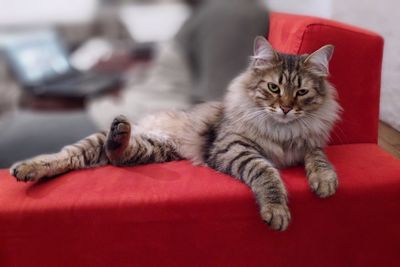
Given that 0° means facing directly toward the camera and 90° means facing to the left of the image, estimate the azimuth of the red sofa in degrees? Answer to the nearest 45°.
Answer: approximately 0°

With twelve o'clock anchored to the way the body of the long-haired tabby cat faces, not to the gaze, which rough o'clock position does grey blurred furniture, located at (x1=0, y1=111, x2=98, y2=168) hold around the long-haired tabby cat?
The grey blurred furniture is roughly at 4 o'clock from the long-haired tabby cat.
